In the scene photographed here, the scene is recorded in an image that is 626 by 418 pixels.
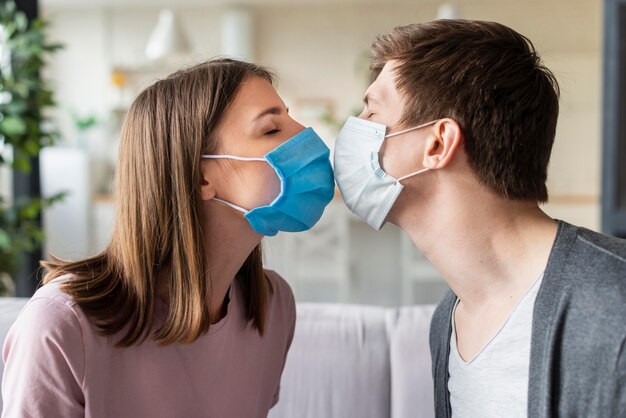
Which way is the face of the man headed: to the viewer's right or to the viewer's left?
to the viewer's left

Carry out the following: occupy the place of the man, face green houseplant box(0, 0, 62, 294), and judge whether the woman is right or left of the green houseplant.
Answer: left

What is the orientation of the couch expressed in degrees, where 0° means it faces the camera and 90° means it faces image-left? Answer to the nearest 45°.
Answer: approximately 0°

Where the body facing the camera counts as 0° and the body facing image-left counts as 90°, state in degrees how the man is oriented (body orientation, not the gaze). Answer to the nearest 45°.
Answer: approximately 45°

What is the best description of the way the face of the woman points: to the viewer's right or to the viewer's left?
to the viewer's right

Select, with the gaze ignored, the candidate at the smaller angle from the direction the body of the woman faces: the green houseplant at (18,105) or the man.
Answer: the man

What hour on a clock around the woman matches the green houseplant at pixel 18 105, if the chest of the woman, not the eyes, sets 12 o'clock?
The green houseplant is roughly at 7 o'clock from the woman.

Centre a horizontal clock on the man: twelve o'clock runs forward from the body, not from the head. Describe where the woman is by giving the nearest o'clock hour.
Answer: The woman is roughly at 1 o'clock from the man.

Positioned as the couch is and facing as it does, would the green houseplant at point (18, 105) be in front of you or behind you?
behind

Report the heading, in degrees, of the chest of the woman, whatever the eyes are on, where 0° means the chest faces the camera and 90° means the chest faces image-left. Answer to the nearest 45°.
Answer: approximately 315°
